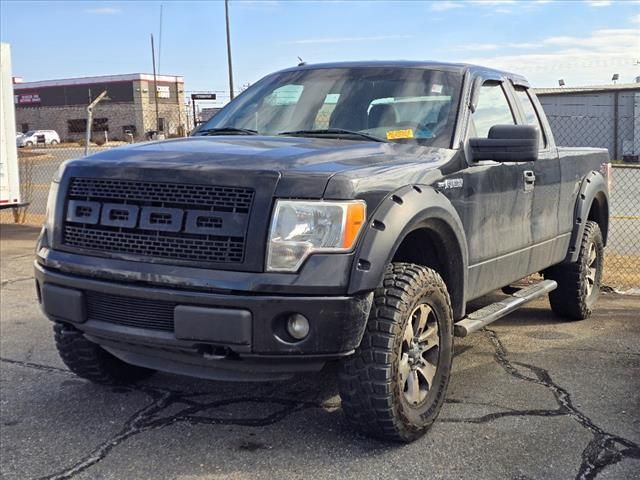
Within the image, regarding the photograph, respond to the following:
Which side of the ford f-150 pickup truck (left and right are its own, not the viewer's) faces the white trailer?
right

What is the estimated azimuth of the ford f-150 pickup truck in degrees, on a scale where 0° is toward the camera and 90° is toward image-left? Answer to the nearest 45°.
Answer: approximately 45°
